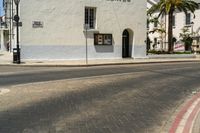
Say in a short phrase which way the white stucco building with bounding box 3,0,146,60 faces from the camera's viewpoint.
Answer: facing the viewer

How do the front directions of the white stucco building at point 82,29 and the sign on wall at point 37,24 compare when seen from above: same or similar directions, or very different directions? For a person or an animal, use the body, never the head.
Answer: same or similar directions

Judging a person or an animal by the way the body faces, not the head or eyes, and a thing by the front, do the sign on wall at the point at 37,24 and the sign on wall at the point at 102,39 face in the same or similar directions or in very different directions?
same or similar directions

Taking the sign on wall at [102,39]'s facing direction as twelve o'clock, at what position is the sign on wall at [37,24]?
the sign on wall at [37,24] is roughly at 2 o'clock from the sign on wall at [102,39].

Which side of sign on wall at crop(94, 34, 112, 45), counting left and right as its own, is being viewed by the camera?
front

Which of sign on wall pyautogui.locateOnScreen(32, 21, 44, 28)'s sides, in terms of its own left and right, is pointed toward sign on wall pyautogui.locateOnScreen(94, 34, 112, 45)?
left

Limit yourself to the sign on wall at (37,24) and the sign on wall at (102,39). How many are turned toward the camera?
2
